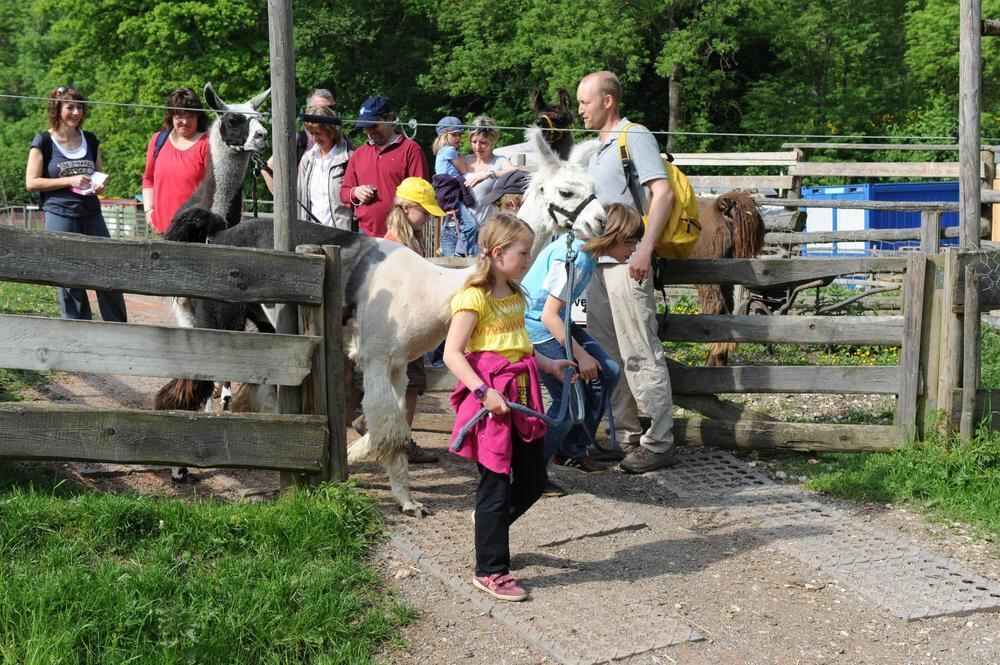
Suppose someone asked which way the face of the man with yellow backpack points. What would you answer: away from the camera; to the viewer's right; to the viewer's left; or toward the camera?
to the viewer's left

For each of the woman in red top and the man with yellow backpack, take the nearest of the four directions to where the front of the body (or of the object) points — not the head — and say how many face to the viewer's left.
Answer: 1

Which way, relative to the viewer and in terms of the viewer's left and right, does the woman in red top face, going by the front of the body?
facing the viewer

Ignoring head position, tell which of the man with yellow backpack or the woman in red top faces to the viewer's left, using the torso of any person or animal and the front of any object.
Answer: the man with yellow backpack

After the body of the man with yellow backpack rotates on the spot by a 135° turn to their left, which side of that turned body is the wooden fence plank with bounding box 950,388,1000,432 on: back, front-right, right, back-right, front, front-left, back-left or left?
front-left

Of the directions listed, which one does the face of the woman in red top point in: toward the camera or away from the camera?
toward the camera

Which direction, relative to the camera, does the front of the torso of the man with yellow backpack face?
to the viewer's left

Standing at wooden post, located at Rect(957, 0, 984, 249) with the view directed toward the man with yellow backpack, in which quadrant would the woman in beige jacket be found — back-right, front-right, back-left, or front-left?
front-right

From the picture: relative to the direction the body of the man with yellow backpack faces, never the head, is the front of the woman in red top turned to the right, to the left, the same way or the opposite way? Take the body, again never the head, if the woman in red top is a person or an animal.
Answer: to the left
